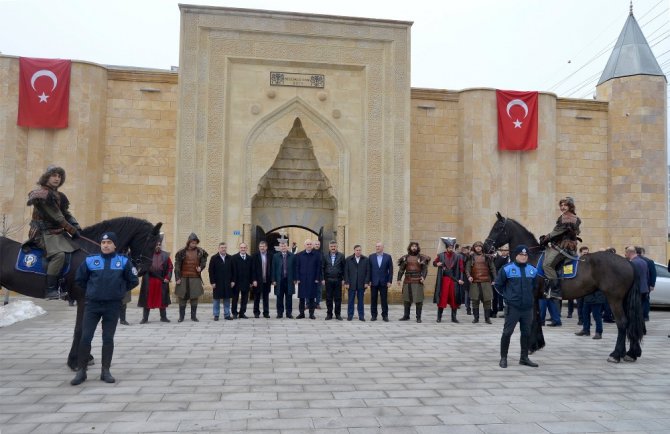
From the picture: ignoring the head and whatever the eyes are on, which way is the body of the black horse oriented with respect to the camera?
to the viewer's right

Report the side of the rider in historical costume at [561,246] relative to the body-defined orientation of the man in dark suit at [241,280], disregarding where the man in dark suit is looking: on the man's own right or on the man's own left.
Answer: on the man's own left

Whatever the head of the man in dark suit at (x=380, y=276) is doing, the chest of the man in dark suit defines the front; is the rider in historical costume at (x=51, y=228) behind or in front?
in front

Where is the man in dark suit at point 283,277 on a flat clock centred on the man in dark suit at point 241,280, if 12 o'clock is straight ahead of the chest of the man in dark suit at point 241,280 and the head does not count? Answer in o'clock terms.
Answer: the man in dark suit at point 283,277 is roughly at 9 o'clock from the man in dark suit at point 241,280.

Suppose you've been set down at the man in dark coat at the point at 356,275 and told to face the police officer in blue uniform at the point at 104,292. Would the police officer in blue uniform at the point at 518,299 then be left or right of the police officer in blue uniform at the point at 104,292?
left

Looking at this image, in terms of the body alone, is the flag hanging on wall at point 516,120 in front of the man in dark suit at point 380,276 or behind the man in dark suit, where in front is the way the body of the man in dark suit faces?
behind

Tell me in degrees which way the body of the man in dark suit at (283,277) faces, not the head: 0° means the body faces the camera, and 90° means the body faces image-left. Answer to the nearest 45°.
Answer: approximately 0°

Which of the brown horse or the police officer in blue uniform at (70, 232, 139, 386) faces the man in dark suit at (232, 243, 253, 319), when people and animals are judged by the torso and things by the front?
the brown horse

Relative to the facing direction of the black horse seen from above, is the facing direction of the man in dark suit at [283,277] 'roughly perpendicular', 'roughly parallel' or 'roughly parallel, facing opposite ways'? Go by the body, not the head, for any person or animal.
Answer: roughly perpendicular

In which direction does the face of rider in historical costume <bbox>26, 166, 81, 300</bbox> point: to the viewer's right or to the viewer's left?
to the viewer's right

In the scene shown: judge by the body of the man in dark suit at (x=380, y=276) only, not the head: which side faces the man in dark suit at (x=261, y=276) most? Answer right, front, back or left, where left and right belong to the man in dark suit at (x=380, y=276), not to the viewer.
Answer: right

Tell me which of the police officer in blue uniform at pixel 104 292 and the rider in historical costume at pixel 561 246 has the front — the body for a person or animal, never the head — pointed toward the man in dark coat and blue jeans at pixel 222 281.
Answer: the rider in historical costume

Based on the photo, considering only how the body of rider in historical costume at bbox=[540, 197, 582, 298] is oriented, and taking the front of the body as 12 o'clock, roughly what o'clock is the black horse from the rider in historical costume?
The black horse is roughly at 11 o'clock from the rider in historical costume.

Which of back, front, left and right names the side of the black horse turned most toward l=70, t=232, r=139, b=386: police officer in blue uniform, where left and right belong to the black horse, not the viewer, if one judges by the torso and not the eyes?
right

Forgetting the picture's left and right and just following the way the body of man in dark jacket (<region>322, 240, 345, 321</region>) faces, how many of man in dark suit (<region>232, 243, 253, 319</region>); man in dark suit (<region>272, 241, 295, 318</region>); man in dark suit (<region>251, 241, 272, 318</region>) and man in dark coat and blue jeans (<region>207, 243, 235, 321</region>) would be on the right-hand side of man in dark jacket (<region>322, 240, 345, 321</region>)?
4

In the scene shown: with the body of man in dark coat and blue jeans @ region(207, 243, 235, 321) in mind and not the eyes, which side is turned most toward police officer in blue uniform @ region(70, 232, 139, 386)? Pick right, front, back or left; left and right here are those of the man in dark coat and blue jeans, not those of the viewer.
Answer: front
